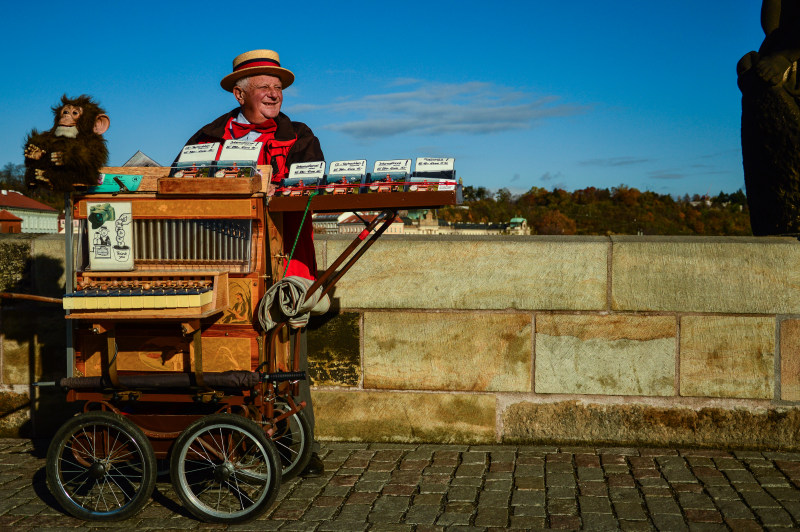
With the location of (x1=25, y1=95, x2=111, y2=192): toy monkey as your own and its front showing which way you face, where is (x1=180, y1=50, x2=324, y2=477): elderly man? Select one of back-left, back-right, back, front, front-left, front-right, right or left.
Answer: back-left

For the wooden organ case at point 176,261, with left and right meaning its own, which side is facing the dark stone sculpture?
left

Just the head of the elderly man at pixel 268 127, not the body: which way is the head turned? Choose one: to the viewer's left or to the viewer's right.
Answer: to the viewer's right

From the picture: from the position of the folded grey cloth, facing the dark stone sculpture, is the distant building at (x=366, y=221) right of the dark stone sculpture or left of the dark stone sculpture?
left

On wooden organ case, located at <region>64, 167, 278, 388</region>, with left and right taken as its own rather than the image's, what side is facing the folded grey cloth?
left

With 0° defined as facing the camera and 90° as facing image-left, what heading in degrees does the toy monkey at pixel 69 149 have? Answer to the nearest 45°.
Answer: approximately 45°

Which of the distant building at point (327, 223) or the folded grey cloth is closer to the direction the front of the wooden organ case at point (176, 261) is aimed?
the folded grey cloth

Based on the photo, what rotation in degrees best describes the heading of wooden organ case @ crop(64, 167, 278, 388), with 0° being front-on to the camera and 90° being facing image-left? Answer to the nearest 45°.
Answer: approximately 0°
